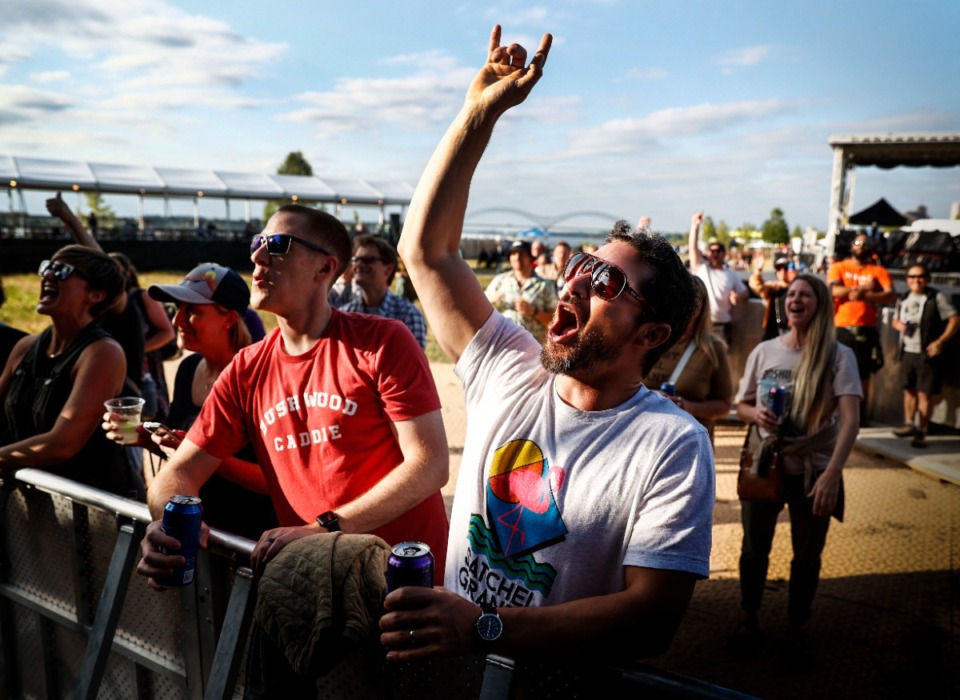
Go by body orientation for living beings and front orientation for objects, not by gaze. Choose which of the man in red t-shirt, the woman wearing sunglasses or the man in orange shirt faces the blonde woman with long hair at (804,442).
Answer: the man in orange shirt

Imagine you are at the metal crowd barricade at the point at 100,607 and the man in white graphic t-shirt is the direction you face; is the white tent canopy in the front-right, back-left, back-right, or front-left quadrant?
back-left

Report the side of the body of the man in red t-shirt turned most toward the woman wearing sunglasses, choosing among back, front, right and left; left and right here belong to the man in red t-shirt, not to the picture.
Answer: right

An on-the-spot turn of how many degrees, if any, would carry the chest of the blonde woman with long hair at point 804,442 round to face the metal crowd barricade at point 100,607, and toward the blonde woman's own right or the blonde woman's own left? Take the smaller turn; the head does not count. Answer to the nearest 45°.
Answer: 0° — they already face it
